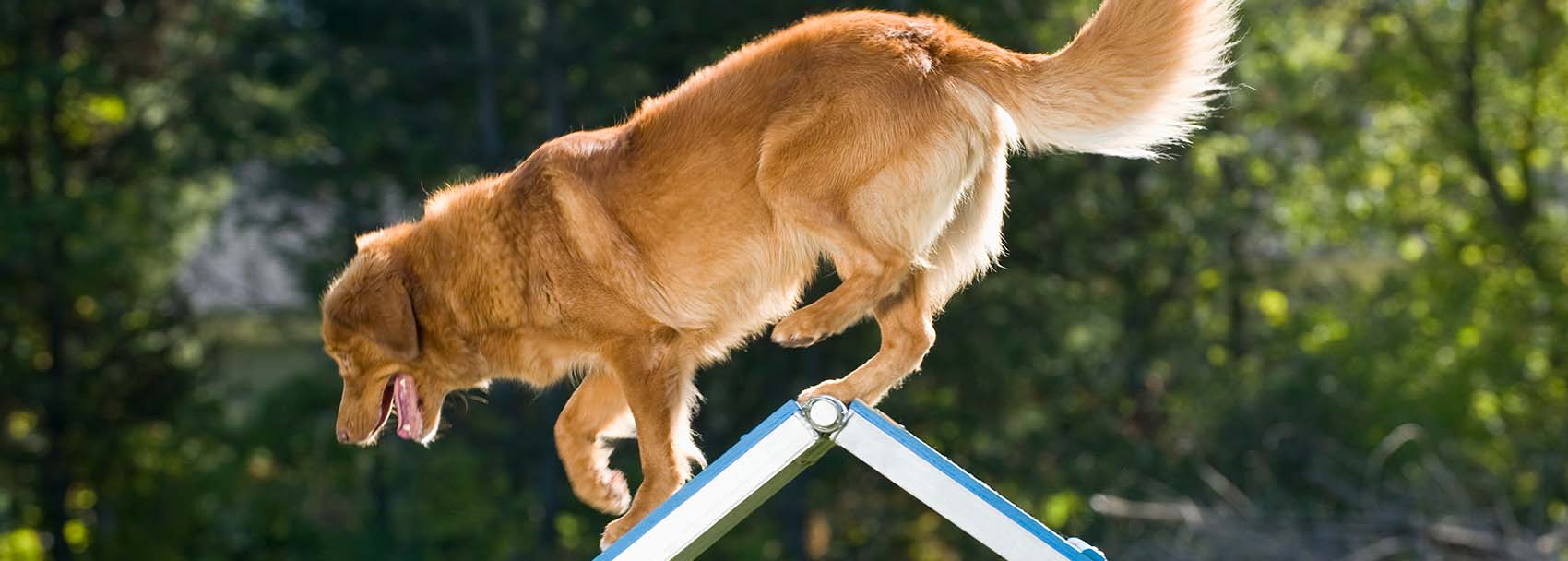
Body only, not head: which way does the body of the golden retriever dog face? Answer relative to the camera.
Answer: to the viewer's left
